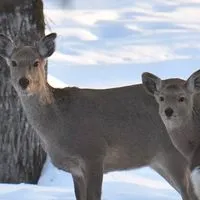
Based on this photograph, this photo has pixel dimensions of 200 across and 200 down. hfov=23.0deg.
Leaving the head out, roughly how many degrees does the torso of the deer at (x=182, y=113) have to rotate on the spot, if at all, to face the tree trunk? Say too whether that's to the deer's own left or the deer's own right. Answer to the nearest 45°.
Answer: approximately 90° to the deer's own right

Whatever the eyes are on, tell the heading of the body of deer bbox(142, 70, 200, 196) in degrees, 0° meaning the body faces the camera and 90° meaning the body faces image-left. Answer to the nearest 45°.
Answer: approximately 45°

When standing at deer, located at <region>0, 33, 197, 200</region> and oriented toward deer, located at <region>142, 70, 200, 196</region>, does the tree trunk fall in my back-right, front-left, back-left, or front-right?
back-left
